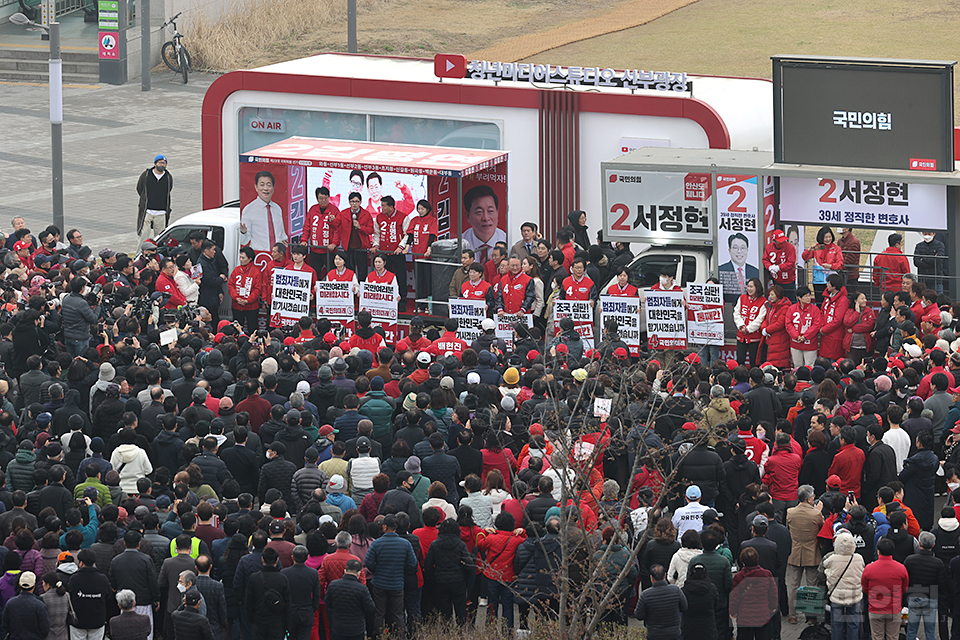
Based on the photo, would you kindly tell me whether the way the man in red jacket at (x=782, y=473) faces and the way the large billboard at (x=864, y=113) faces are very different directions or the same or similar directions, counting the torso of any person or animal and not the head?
very different directions

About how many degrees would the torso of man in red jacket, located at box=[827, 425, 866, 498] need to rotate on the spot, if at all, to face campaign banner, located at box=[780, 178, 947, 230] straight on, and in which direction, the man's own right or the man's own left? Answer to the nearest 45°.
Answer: approximately 45° to the man's own right

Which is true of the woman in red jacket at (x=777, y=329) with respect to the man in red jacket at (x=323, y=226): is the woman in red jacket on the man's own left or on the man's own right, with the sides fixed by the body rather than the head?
on the man's own left

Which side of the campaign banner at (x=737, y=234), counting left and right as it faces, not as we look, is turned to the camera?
front

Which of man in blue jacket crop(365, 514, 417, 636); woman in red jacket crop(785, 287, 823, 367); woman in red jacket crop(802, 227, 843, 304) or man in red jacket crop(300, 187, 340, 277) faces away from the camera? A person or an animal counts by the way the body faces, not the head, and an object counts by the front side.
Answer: the man in blue jacket

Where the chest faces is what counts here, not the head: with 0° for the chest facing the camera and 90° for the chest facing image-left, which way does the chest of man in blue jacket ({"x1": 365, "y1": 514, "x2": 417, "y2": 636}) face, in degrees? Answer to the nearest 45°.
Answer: approximately 180°

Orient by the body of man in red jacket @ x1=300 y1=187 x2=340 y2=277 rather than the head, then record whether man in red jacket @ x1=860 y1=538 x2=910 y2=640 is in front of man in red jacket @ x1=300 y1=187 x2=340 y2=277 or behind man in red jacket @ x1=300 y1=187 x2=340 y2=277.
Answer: in front

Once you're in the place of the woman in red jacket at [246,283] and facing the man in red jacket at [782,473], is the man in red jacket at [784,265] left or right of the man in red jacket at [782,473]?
left

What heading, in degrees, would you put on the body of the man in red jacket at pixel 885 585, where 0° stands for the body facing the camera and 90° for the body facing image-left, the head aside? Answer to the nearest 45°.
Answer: approximately 180°

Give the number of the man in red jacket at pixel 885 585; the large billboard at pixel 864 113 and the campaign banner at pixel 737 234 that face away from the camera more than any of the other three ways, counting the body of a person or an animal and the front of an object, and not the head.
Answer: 1

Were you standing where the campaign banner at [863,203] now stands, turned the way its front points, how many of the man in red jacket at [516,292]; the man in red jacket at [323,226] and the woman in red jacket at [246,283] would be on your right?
3

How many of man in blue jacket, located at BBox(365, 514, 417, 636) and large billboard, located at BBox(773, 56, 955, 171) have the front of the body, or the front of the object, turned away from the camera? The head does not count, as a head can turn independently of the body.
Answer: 1

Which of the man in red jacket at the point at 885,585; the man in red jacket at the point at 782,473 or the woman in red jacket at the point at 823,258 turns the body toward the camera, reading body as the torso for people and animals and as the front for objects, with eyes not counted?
the woman in red jacket

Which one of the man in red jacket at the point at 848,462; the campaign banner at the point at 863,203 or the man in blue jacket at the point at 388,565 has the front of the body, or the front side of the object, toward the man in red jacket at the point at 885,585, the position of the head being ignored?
the campaign banner

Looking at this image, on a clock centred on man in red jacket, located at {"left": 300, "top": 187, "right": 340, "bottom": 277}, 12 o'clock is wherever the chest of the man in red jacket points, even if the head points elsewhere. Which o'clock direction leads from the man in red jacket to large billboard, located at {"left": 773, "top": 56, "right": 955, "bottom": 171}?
The large billboard is roughly at 10 o'clock from the man in red jacket.

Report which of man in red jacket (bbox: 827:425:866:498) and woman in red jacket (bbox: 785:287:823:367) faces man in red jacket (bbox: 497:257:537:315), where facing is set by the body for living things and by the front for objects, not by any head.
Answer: man in red jacket (bbox: 827:425:866:498)

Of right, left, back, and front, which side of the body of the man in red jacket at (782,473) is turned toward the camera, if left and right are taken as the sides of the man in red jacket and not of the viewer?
back
